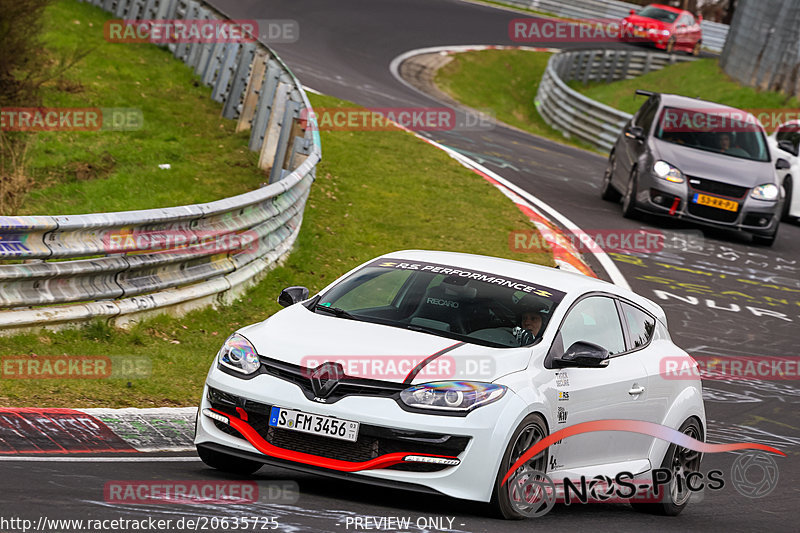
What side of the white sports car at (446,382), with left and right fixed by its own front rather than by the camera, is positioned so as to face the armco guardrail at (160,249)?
right

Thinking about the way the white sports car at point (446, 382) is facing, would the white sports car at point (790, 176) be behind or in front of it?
behind

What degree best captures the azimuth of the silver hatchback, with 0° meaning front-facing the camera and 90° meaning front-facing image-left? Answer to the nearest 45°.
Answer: approximately 0°

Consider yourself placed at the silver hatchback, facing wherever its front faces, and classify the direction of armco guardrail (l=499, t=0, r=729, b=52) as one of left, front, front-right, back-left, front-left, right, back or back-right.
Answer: back

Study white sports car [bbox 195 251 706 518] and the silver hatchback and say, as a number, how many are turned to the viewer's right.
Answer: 0

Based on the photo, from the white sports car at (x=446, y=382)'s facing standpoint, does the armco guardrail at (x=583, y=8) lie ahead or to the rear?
to the rear

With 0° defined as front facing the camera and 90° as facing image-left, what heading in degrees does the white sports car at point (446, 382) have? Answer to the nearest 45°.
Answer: approximately 45°

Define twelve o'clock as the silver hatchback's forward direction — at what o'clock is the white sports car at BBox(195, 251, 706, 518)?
The white sports car is roughly at 12 o'clock from the silver hatchback.

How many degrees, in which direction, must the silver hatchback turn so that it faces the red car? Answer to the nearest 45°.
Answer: approximately 180°

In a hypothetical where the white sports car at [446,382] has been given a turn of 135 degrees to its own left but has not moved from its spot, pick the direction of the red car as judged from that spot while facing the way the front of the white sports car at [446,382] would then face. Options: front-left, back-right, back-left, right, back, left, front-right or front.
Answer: left
